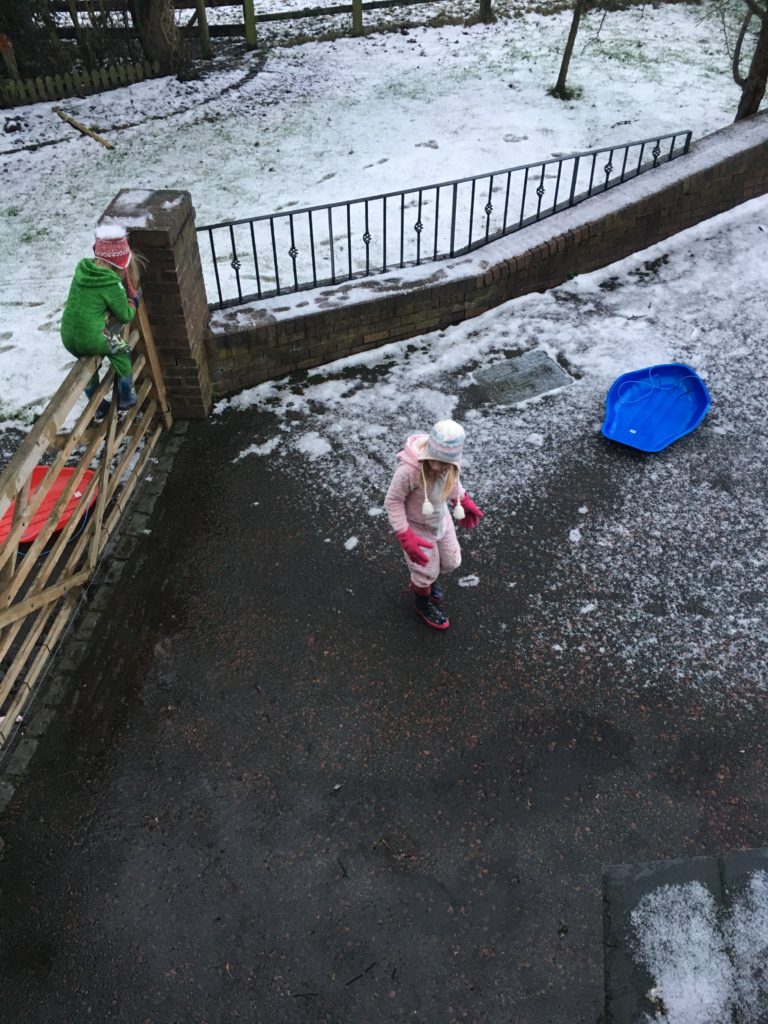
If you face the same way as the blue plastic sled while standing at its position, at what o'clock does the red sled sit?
The red sled is roughly at 6 o'clock from the blue plastic sled.

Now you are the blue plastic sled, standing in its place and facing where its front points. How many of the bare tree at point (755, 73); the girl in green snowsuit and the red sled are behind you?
2

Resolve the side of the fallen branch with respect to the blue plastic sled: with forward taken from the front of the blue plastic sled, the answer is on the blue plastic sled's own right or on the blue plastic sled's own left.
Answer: on the blue plastic sled's own left

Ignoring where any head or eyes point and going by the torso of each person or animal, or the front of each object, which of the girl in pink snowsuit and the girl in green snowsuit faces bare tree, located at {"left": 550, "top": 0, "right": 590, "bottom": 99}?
the girl in green snowsuit

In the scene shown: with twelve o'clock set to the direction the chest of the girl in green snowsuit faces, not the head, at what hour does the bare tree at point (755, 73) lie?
The bare tree is roughly at 1 o'clock from the girl in green snowsuit.

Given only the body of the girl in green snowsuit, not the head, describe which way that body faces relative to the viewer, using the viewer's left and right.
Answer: facing away from the viewer and to the right of the viewer

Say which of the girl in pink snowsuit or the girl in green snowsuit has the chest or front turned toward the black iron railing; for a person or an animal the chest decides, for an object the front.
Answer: the girl in green snowsuit

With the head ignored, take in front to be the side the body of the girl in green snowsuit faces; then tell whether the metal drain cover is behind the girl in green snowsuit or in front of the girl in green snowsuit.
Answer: in front

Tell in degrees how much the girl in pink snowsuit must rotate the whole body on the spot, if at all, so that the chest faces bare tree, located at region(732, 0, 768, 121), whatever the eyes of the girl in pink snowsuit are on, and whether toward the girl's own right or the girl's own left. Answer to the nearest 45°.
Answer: approximately 90° to the girl's own left

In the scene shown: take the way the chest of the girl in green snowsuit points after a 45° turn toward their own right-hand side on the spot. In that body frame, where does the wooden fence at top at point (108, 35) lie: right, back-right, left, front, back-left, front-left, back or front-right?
left

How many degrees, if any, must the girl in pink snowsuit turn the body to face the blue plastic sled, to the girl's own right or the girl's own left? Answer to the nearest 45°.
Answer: approximately 90° to the girl's own left

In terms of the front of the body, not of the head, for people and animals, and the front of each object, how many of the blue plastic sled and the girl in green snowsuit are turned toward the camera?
0

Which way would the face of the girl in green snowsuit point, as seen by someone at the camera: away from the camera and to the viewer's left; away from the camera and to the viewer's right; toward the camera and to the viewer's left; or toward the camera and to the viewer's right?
away from the camera and to the viewer's right

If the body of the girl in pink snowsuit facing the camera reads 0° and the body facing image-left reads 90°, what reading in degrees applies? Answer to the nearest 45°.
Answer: approximately 315°
